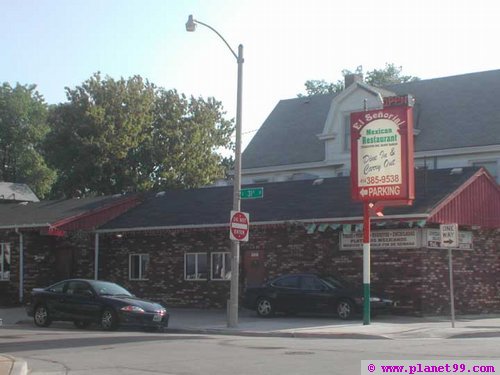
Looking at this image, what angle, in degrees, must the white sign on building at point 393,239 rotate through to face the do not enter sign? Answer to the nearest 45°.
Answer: approximately 45° to its right

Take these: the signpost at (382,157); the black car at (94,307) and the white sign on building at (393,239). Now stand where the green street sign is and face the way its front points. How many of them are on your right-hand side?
1

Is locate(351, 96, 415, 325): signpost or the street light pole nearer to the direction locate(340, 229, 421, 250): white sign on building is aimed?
the signpost

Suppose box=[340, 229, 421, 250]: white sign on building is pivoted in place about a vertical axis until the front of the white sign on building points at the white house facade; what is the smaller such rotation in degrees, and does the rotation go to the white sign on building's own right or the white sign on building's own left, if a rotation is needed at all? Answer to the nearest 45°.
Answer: approximately 180°

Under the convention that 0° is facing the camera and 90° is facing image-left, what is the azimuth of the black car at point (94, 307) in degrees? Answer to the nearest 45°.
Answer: approximately 315°

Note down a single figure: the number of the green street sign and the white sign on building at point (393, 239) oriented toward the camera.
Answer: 2

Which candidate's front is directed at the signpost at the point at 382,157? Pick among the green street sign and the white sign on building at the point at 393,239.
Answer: the white sign on building

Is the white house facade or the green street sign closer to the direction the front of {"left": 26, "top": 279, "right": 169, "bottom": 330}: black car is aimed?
the green street sign

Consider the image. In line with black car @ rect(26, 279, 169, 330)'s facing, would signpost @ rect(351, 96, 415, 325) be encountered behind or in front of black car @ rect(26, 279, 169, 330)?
in front

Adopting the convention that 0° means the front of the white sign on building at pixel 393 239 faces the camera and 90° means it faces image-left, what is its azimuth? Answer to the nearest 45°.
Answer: approximately 0°

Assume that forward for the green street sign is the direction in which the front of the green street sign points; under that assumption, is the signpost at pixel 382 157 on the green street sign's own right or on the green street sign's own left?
on the green street sign's own left

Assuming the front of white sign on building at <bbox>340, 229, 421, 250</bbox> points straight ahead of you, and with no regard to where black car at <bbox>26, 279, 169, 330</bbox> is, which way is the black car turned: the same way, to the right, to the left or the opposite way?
to the left

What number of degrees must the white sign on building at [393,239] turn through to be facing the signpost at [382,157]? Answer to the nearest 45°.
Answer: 0° — it already faces it
